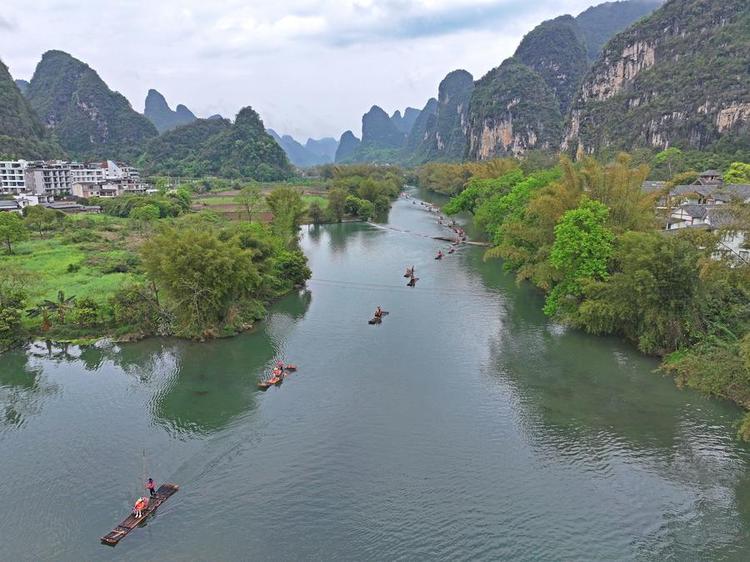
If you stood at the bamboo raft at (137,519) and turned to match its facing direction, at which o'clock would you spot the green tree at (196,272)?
The green tree is roughly at 5 o'clock from the bamboo raft.

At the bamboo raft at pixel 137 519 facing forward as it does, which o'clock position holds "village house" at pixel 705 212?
The village house is roughly at 7 o'clock from the bamboo raft.

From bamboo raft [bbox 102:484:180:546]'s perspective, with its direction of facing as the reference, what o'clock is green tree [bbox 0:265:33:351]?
The green tree is roughly at 4 o'clock from the bamboo raft.

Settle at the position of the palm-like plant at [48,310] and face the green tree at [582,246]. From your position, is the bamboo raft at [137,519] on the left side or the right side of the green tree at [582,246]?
right

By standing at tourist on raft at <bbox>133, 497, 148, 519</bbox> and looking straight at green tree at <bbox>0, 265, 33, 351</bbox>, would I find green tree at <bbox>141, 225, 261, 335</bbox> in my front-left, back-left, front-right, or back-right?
front-right

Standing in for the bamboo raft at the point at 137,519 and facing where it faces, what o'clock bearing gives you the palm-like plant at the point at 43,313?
The palm-like plant is roughly at 4 o'clock from the bamboo raft.

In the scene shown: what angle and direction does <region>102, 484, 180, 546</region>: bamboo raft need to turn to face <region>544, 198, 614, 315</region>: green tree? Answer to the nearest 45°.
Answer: approximately 135° to its left

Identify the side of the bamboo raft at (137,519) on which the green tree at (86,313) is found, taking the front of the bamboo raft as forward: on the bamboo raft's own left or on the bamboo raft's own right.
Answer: on the bamboo raft's own right
